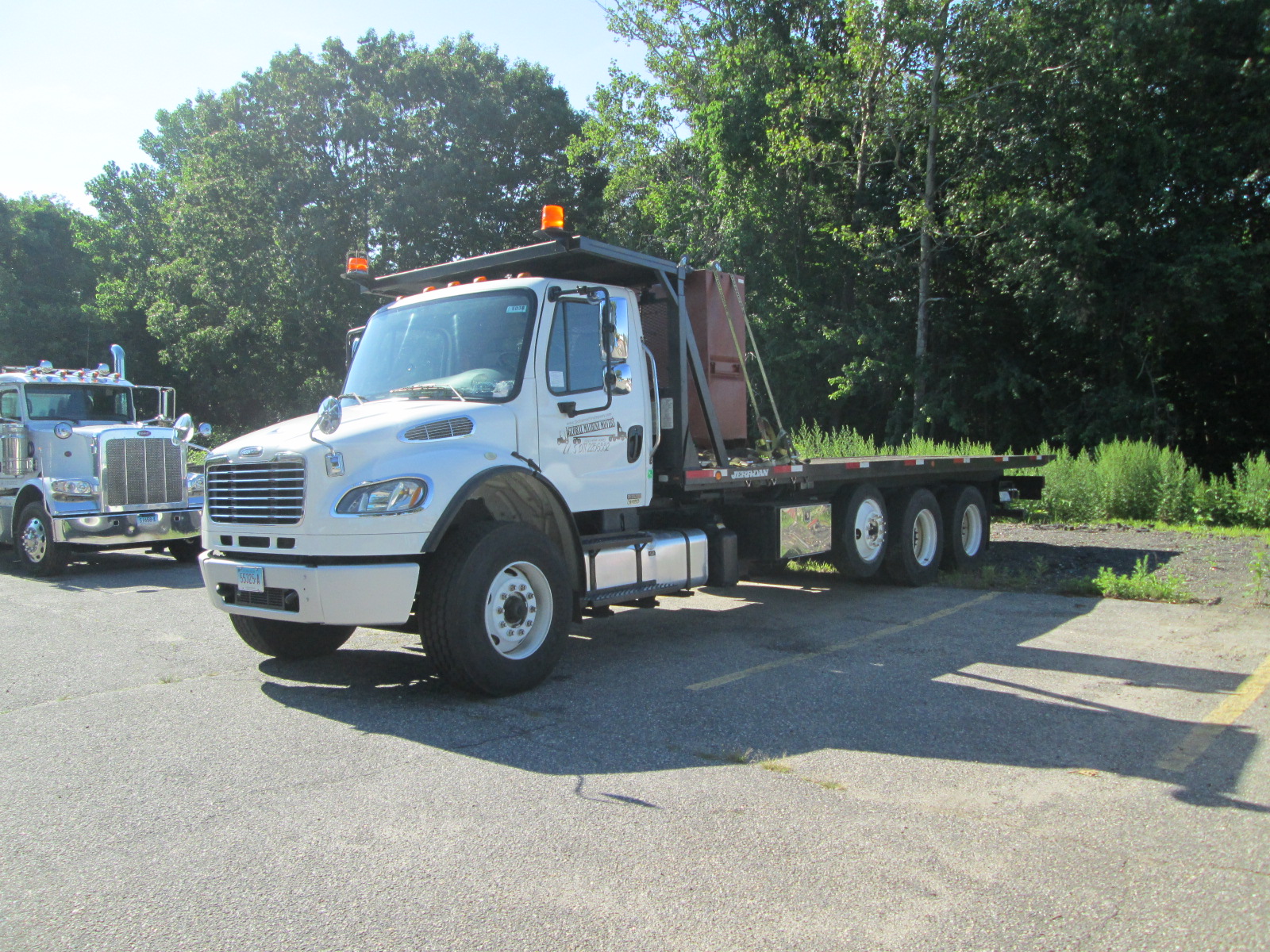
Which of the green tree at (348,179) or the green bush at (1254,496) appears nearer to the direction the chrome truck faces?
the green bush

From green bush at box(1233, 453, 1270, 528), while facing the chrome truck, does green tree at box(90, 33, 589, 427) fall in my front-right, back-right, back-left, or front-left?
front-right

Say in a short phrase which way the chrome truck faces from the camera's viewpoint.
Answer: facing the viewer and to the right of the viewer

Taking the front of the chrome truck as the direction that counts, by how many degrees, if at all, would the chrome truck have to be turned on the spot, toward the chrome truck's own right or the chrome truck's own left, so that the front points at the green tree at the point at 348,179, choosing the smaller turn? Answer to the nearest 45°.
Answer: approximately 135° to the chrome truck's own left
